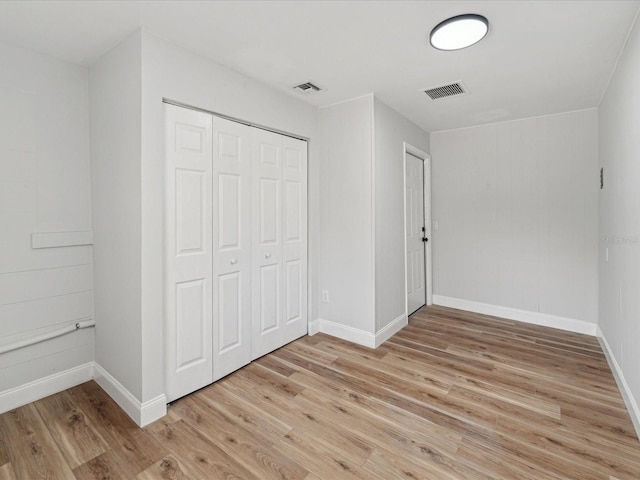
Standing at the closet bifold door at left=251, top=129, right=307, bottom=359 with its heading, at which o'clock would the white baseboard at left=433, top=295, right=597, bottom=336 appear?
The white baseboard is roughly at 10 o'clock from the closet bifold door.

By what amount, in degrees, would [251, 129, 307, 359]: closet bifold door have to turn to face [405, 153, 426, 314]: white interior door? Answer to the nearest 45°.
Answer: approximately 90° to its left

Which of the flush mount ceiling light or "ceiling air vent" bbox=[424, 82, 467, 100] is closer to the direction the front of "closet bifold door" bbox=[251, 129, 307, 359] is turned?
the flush mount ceiling light

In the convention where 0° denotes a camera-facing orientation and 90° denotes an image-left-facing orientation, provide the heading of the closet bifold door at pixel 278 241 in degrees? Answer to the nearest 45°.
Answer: approximately 315°

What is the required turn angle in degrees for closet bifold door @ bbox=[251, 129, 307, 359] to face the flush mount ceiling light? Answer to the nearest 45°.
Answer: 0° — it already faces it

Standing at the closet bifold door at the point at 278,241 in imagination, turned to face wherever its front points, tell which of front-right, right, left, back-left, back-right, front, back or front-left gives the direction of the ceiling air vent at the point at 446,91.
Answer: front-left

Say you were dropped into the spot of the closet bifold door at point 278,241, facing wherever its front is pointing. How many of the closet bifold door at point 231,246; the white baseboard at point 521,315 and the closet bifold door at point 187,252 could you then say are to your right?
2

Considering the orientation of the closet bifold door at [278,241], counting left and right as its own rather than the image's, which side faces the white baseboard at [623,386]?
front
